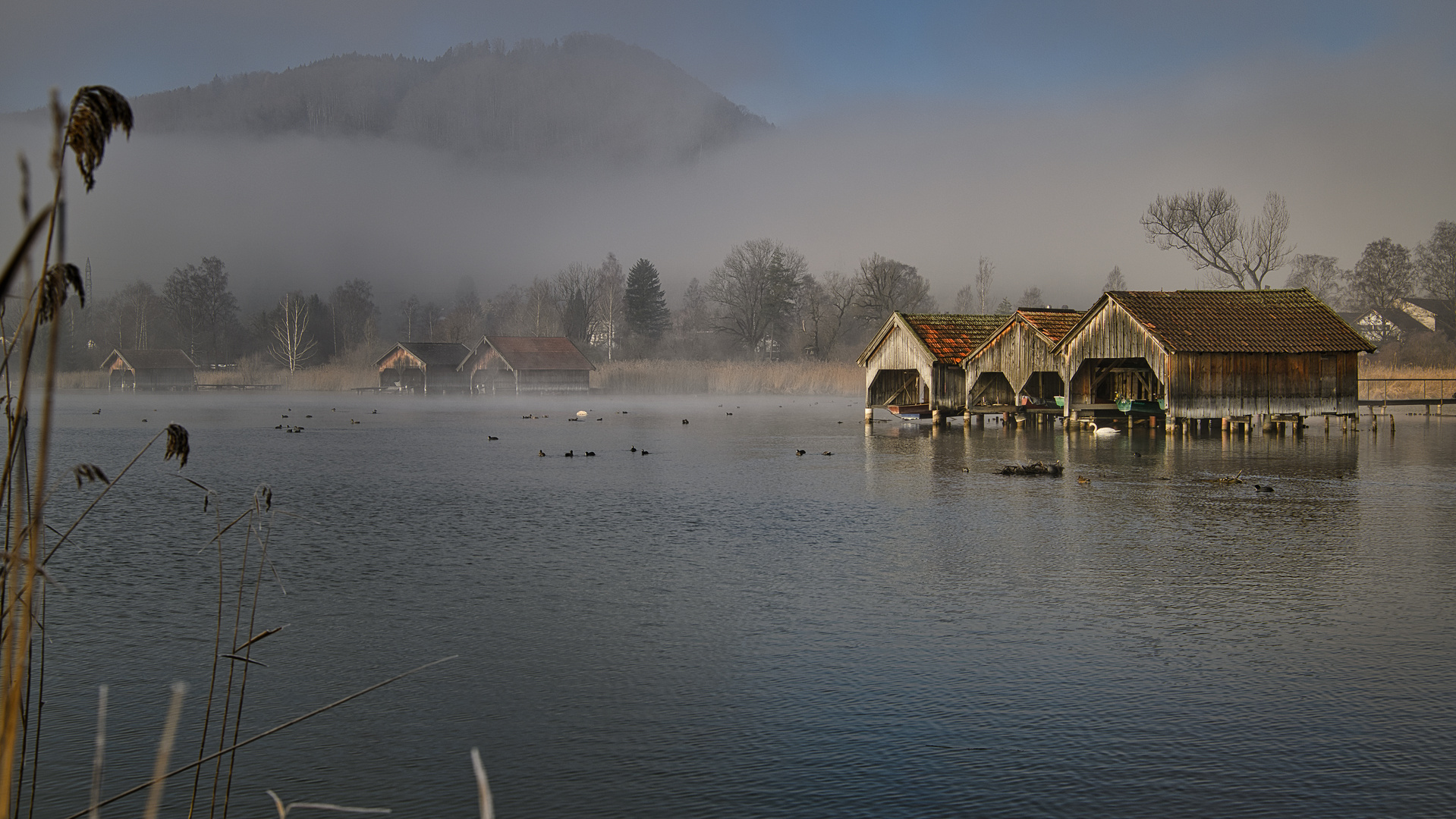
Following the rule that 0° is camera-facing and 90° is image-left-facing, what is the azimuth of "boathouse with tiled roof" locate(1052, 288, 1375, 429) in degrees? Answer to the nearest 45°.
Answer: approximately 45°

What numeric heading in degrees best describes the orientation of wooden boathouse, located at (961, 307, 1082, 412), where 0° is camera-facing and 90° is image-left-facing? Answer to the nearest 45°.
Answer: approximately 45°

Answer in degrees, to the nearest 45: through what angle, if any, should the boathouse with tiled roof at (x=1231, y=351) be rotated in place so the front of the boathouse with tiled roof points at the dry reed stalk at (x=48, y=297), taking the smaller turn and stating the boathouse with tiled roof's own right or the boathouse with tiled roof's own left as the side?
approximately 45° to the boathouse with tiled roof's own left

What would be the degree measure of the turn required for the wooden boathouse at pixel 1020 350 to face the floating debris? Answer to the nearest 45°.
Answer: approximately 45° to its left

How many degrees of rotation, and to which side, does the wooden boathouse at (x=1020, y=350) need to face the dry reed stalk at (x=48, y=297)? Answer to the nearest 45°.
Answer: approximately 45° to its left

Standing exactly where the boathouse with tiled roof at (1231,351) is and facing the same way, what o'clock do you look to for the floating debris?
The floating debris is roughly at 11 o'clock from the boathouse with tiled roof.

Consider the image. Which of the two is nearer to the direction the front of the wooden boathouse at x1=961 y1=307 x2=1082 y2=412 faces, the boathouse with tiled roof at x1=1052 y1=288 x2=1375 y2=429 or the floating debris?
the floating debris
